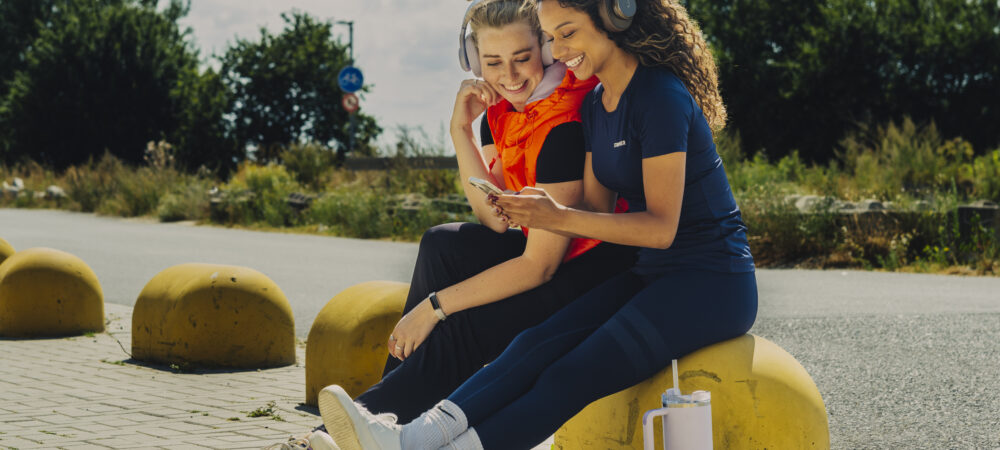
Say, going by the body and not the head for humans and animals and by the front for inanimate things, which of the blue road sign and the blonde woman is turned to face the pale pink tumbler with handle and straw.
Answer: the blue road sign

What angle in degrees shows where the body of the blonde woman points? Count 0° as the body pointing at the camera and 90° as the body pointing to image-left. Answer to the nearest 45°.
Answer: approximately 45°

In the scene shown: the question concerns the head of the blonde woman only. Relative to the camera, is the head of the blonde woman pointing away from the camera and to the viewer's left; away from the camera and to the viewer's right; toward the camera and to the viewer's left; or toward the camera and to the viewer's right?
toward the camera and to the viewer's right

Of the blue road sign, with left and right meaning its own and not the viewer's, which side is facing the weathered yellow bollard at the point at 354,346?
front

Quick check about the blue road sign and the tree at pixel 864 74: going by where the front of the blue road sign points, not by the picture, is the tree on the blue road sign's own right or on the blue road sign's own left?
on the blue road sign's own left

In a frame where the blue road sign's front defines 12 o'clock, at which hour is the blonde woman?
The blonde woman is roughly at 12 o'clock from the blue road sign.

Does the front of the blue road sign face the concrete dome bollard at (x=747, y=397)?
yes

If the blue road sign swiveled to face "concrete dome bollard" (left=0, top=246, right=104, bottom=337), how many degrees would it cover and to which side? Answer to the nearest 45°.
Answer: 0° — it already faces it

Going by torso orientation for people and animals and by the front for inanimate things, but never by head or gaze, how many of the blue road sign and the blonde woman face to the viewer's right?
0

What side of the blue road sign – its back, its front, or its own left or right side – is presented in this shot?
front

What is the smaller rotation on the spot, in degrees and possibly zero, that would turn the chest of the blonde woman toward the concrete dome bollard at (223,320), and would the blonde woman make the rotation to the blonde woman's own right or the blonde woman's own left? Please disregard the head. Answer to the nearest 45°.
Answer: approximately 90° to the blonde woman's own right

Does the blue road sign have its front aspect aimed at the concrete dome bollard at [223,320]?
yes
